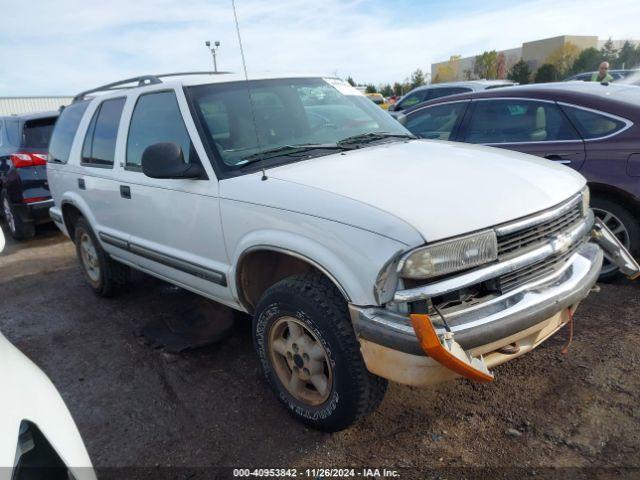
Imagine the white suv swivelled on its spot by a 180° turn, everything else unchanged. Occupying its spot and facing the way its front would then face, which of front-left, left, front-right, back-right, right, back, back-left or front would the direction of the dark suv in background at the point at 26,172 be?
front

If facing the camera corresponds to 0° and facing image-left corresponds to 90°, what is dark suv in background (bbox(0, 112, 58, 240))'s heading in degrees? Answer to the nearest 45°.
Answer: approximately 135°

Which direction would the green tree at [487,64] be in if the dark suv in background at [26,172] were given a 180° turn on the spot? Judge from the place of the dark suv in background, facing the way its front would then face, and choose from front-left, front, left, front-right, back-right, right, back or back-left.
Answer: left

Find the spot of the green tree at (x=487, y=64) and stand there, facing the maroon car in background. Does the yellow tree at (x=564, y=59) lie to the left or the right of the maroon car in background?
left

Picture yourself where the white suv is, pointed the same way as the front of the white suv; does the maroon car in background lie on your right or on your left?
on your left
